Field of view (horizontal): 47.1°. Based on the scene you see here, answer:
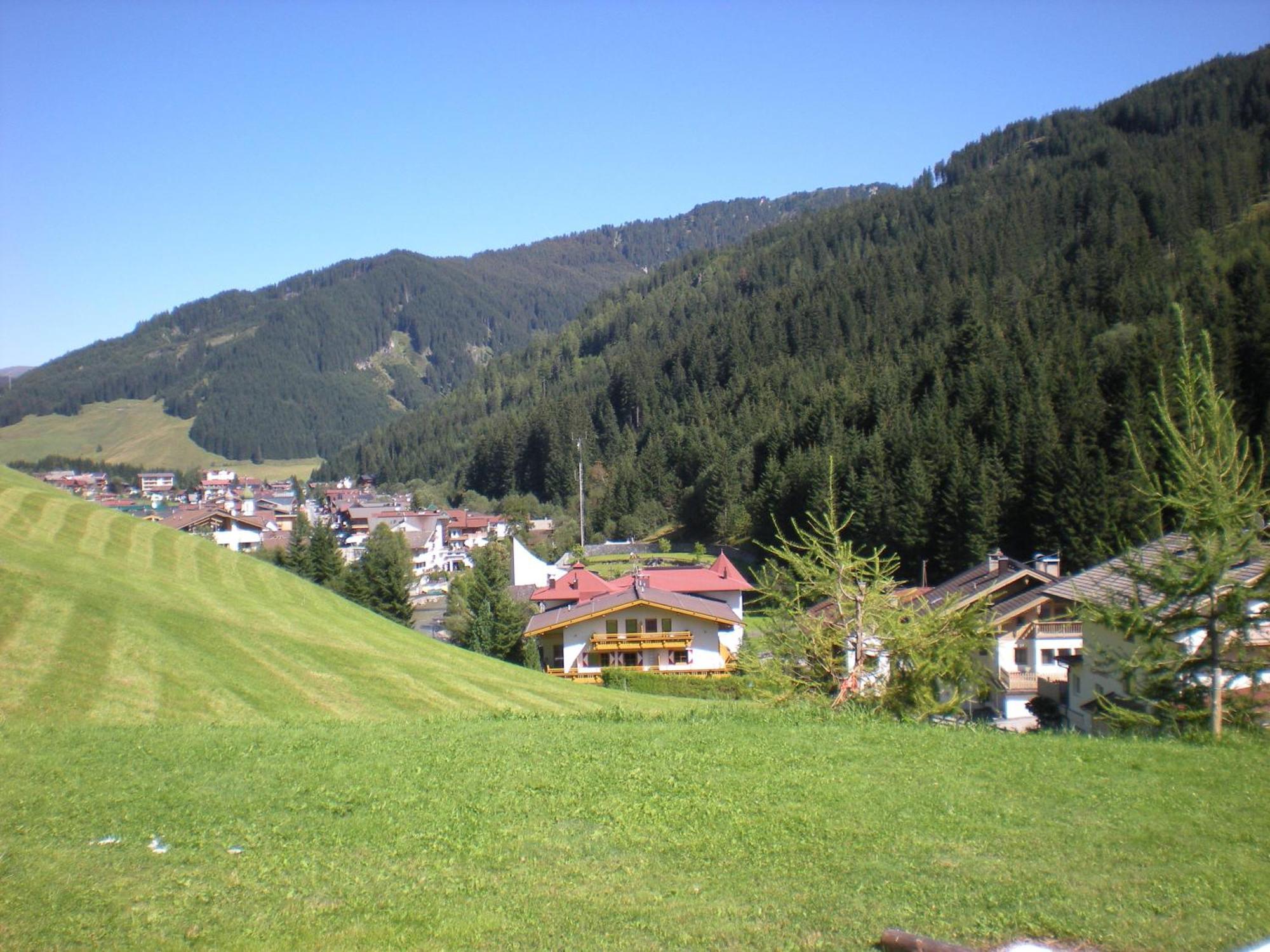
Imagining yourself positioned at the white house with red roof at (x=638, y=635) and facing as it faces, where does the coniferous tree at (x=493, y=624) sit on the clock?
The coniferous tree is roughly at 3 o'clock from the white house with red roof.

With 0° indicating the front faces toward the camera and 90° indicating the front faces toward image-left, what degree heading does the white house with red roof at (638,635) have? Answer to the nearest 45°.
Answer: approximately 0°

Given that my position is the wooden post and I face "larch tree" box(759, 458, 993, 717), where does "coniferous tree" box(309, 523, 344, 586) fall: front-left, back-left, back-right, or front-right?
front-left

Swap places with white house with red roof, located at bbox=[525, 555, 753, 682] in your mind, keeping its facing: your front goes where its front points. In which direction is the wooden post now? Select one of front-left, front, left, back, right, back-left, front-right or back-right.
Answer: front

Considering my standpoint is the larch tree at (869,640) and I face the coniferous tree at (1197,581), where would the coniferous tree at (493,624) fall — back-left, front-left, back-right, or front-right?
back-left

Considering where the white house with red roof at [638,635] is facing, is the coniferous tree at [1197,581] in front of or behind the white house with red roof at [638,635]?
in front

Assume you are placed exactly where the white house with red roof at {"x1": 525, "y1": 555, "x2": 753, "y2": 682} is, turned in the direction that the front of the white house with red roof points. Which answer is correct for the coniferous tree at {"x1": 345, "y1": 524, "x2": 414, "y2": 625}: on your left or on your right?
on your right

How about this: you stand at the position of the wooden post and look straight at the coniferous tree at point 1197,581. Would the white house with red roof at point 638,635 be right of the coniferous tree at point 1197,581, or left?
left

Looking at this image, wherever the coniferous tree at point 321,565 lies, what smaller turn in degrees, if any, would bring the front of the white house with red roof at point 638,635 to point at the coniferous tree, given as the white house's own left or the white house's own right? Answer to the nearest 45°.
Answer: approximately 135° to the white house's own right
